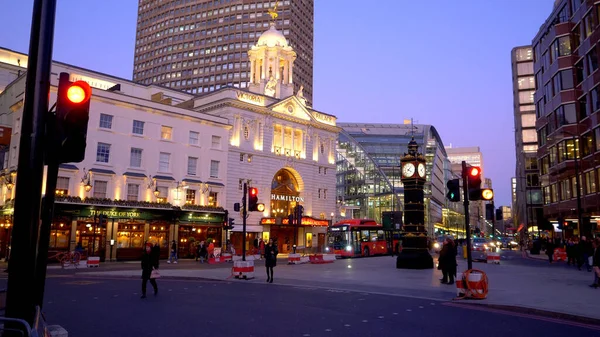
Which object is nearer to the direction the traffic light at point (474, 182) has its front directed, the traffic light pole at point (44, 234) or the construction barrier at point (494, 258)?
the traffic light pole

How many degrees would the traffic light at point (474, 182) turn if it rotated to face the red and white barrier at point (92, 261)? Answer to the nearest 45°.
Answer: approximately 90° to its right

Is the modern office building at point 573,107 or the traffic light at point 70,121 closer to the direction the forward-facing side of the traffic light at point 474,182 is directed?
the traffic light

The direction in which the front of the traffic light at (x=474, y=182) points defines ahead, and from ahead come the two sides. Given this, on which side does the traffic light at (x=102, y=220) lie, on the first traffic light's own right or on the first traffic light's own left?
on the first traffic light's own right

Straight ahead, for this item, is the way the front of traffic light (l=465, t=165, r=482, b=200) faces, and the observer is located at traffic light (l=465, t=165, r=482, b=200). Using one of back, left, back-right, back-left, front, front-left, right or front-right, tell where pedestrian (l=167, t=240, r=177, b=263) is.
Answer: back-right

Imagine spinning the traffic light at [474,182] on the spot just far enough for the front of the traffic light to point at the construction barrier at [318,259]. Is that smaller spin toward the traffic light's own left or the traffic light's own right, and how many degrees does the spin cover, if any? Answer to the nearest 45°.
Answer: approximately 135° to the traffic light's own right

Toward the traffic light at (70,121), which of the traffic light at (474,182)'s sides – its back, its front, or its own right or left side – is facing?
front

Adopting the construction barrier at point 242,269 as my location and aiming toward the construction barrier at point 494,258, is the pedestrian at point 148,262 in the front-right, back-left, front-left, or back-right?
back-right

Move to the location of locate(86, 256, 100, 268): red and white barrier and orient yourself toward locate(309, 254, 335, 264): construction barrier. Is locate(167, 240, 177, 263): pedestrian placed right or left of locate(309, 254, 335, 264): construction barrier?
left

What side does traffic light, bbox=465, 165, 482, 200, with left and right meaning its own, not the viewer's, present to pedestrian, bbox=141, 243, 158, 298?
right

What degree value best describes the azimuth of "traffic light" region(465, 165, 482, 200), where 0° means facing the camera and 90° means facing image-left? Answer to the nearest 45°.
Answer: approximately 0°

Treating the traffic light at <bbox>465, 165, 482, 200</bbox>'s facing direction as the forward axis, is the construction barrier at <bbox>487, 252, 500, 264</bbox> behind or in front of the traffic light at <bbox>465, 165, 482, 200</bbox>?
behind
